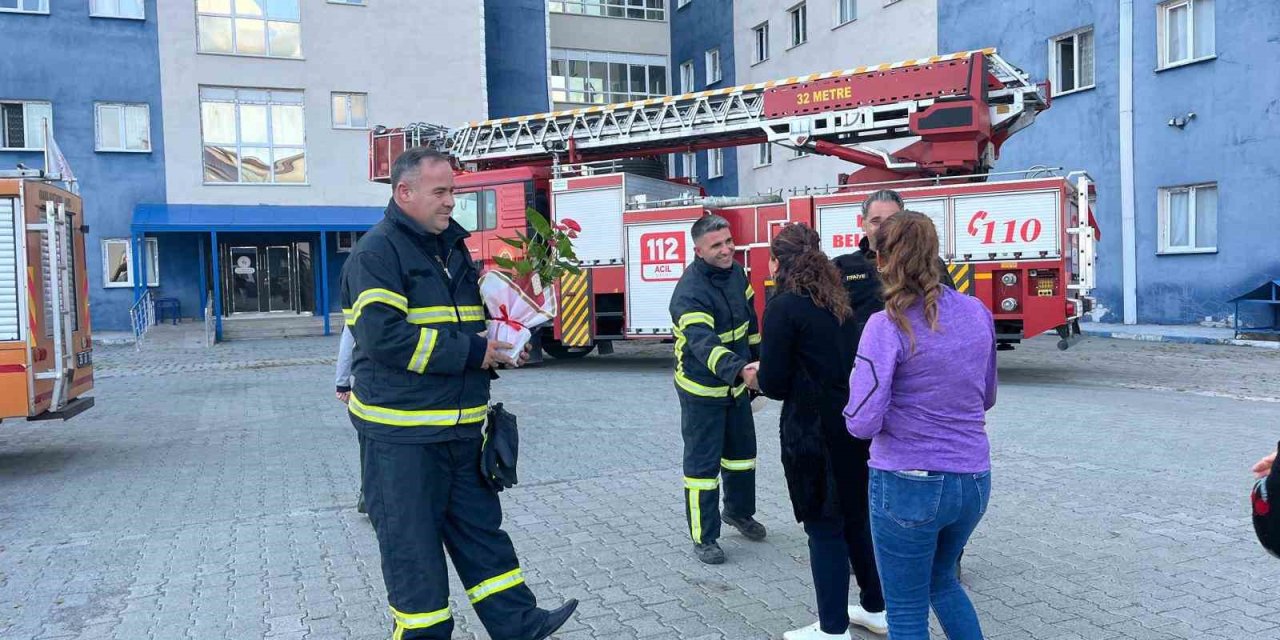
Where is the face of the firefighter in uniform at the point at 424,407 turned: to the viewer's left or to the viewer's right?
to the viewer's right

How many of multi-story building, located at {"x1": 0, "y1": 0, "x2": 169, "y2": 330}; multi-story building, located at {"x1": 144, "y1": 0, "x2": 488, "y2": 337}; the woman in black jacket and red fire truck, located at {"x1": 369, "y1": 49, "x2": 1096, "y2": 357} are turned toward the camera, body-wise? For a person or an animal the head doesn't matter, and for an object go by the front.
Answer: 2

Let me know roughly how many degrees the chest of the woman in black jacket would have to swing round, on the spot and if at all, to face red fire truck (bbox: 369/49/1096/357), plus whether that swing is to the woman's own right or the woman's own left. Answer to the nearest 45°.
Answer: approximately 45° to the woman's own right

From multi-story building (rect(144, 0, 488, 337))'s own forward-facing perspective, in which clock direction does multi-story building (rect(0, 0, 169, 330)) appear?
multi-story building (rect(0, 0, 169, 330)) is roughly at 3 o'clock from multi-story building (rect(144, 0, 488, 337)).

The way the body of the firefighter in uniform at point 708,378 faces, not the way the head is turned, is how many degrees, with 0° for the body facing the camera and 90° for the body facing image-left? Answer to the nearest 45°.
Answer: approximately 315°

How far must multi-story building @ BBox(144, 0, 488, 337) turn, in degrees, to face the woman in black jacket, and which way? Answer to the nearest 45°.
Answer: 0° — it already faces them

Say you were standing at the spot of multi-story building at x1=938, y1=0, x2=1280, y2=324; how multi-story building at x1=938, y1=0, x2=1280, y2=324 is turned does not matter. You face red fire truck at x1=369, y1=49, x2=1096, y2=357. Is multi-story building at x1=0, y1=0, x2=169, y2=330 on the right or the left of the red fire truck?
right

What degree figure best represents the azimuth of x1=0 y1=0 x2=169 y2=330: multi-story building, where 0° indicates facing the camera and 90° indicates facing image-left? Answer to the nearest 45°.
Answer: approximately 0°

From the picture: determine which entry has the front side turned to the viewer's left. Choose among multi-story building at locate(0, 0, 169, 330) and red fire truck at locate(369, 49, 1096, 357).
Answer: the red fire truck

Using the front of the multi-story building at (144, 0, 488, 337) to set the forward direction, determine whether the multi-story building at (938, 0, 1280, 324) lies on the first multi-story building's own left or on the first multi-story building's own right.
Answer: on the first multi-story building's own left

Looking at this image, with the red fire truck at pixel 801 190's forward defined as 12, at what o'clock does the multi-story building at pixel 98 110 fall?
The multi-story building is roughly at 1 o'clock from the red fire truck.

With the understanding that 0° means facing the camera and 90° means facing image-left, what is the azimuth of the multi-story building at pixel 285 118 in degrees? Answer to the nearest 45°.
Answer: approximately 0°

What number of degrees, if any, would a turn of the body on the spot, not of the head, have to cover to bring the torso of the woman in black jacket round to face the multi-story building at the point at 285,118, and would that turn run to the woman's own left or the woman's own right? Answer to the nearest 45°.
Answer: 0° — they already face it

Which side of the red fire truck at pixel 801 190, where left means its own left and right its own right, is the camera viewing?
left

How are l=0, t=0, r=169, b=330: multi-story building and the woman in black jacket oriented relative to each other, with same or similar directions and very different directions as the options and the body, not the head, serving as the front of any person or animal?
very different directions

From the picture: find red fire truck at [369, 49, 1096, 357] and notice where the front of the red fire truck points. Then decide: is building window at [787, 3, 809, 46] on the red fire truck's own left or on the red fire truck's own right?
on the red fire truck's own right
